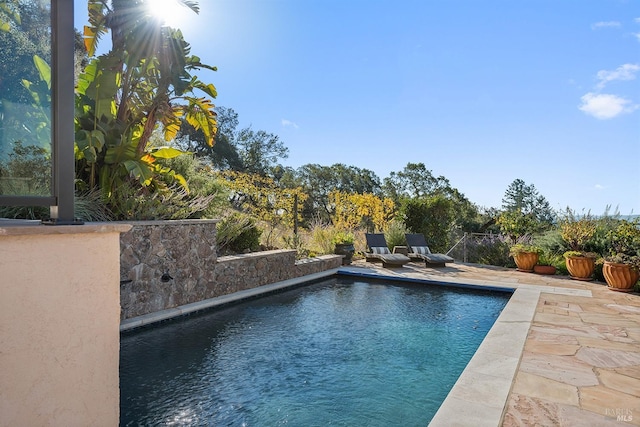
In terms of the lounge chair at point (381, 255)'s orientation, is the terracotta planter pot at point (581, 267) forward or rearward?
forward

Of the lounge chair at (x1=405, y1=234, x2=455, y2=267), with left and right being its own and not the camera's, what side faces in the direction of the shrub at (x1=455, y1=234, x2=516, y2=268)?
left

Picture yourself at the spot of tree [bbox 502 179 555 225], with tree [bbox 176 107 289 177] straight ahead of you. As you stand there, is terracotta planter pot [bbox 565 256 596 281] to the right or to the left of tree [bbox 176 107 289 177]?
left

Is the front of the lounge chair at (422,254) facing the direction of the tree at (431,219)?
no

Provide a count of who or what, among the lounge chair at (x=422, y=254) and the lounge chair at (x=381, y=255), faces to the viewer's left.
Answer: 0

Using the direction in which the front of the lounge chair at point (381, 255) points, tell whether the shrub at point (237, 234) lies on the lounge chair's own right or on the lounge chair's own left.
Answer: on the lounge chair's own right

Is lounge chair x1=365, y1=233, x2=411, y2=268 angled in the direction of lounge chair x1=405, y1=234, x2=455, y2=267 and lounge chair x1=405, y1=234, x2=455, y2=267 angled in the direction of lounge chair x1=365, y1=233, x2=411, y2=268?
no

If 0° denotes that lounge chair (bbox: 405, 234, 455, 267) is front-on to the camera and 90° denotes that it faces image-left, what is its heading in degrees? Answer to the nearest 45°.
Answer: approximately 315°

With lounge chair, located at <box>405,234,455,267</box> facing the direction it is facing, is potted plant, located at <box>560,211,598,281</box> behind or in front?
in front

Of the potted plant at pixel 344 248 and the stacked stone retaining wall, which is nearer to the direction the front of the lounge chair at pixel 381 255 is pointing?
the stacked stone retaining wall

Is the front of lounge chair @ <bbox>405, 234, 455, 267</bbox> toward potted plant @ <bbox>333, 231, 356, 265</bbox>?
no

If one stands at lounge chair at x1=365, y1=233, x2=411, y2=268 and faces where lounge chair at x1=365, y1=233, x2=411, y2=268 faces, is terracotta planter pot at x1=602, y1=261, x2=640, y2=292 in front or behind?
in front

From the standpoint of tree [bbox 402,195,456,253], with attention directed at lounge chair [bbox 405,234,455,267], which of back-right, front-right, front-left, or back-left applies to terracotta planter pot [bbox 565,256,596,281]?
front-left

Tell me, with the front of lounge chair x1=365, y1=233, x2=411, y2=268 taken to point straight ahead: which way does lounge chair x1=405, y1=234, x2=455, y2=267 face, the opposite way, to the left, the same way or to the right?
the same way

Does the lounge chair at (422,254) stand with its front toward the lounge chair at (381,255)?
no
